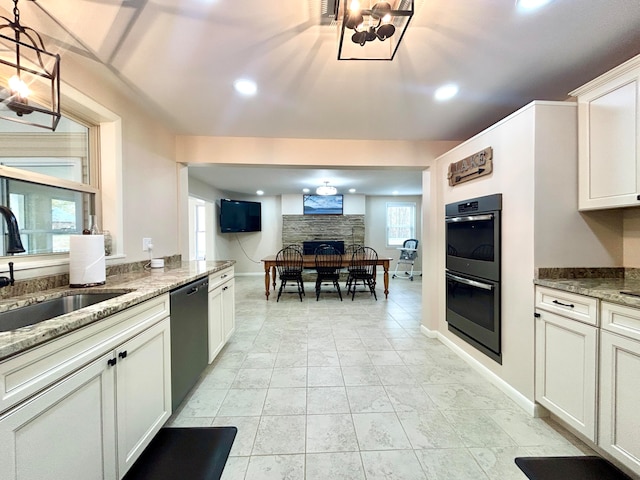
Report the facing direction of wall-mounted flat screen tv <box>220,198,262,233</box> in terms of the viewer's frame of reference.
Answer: facing the viewer and to the right of the viewer

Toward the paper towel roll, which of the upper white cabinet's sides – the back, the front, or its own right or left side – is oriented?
front

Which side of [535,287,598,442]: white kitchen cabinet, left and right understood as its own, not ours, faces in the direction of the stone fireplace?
right

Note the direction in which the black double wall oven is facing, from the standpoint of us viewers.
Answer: facing the viewer and to the left of the viewer

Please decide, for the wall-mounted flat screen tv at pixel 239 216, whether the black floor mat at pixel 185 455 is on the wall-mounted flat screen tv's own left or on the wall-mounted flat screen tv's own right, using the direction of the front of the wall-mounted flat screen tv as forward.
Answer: on the wall-mounted flat screen tv's own right

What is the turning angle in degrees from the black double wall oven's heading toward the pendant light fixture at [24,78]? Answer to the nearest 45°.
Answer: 0° — it already faces it

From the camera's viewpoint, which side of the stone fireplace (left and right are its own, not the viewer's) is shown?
front

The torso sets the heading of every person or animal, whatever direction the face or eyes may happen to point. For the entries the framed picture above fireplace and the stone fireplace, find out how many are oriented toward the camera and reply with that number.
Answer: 2

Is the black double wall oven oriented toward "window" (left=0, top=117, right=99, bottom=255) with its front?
yes

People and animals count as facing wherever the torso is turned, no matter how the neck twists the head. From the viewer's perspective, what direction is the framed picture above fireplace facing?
toward the camera

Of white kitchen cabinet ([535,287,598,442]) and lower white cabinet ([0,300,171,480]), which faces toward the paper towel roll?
the white kitchen cabinet

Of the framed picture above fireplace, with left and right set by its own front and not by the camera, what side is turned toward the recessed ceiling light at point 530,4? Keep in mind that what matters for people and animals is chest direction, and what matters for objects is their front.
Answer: front

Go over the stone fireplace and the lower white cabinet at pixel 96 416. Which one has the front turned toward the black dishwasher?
the stone fireplace

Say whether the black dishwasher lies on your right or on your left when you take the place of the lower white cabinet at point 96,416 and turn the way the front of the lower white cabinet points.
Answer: on your left

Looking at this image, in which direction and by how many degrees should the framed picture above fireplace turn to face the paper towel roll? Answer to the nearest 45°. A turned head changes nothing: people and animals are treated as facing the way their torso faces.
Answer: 0° — it already faces it
